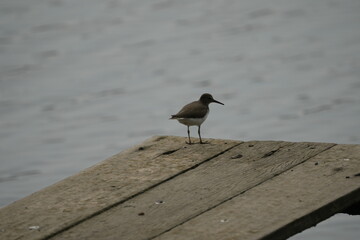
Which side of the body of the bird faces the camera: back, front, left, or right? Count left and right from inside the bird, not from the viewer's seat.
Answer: right
